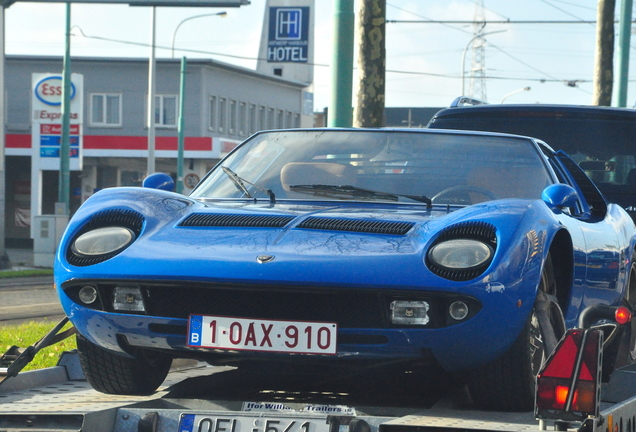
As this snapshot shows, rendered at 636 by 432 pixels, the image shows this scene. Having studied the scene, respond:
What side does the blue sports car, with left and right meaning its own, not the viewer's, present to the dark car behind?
back

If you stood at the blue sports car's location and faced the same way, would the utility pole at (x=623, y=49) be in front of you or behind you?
behind

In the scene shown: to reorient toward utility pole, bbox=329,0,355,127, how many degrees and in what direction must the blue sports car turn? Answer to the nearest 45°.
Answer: approximately 135° to its right

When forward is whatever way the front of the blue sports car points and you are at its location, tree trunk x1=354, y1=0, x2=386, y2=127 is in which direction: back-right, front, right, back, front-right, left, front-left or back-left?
back-right

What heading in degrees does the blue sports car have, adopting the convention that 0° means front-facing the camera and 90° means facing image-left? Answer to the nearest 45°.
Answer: approximately 45°
